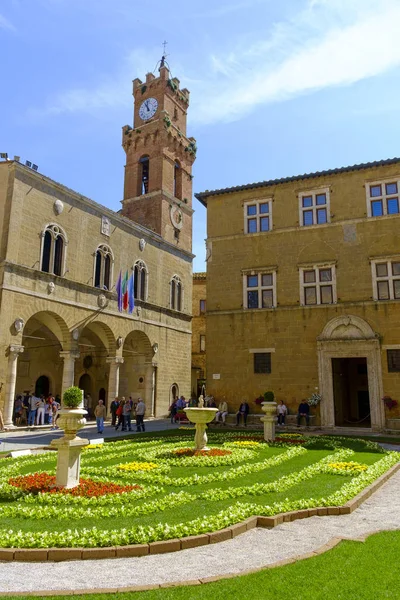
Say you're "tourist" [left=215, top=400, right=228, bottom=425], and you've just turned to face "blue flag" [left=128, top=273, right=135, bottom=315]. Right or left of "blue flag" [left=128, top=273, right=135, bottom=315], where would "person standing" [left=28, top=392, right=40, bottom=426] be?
left

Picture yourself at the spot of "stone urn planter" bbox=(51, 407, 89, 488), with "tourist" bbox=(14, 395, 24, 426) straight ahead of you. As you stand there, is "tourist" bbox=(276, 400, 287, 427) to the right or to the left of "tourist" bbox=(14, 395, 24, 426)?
right

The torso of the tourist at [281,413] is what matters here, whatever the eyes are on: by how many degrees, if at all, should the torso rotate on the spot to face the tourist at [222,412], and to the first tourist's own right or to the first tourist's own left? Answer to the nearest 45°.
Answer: approximately 90° to the first tourist's own right

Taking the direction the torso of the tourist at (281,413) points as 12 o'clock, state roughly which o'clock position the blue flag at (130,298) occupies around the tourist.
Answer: The blue flag is roughly at 4 o'clock from the tourist.

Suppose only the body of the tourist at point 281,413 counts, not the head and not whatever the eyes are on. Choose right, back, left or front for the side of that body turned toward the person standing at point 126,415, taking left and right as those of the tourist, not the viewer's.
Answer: right

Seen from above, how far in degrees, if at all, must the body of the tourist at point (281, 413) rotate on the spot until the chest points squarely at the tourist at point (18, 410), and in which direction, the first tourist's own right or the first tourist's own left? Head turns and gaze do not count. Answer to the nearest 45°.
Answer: approximately 90° to the first tourist's own right

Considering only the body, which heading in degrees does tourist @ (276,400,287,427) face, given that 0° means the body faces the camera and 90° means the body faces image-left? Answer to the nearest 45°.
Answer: approximately 0°

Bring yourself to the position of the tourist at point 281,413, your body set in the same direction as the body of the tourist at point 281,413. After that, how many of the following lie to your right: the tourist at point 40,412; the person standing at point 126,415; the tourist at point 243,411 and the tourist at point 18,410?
4

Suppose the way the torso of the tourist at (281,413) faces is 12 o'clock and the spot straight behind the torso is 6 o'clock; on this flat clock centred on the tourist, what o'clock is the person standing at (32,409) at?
The person standing is roughly at 3 o'clock from the tourist.
